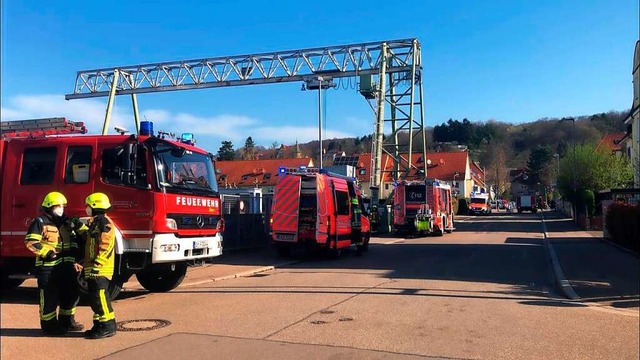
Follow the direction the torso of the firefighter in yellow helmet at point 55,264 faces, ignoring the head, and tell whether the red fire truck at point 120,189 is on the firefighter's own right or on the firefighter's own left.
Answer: on the firefighter's own left

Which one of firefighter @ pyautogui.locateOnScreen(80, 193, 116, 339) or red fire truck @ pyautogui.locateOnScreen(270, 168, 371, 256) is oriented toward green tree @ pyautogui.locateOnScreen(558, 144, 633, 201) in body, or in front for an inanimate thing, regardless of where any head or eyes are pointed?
the red fire truck

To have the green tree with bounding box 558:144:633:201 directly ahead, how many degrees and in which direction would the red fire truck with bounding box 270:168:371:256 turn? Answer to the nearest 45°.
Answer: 0° — it already faces it

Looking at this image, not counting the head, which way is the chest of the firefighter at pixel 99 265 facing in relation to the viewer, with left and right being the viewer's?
facing to the left of the viewer

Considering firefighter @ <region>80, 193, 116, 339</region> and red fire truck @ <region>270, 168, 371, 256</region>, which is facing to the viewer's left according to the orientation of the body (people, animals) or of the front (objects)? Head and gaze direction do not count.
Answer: the firefighter

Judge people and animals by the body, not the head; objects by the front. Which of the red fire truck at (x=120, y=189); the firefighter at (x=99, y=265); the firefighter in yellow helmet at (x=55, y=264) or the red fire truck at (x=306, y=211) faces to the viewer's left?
the firefighter

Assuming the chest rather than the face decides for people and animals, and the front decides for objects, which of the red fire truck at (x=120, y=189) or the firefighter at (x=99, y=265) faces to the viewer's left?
the firefighter

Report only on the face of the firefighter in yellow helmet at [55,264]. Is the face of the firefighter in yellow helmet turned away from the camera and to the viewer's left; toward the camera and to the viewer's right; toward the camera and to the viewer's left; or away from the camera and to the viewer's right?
toward the camera and to the viewer's right

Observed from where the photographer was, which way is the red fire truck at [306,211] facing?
facing away from the viewer and to the right of the viewer

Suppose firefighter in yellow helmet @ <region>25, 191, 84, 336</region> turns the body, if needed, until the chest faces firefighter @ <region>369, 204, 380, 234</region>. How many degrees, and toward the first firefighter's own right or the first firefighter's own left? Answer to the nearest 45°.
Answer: approximately 90° to the first firefighter's own left

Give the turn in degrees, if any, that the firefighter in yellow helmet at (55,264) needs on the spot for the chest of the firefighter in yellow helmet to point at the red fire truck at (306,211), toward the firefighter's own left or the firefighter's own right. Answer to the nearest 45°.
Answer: approximately 90° to the firefighter's own left

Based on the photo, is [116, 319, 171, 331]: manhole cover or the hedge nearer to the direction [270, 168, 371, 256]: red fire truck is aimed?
the hedge

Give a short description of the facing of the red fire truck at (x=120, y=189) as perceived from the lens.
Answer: facing the viewer and to the right of the viewer

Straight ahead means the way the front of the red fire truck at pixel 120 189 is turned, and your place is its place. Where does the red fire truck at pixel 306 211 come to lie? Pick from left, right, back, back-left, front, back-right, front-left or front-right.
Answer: left

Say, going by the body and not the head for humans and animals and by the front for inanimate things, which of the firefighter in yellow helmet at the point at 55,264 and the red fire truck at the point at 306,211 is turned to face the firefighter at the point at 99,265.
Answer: the firefighter in yellow helmet
